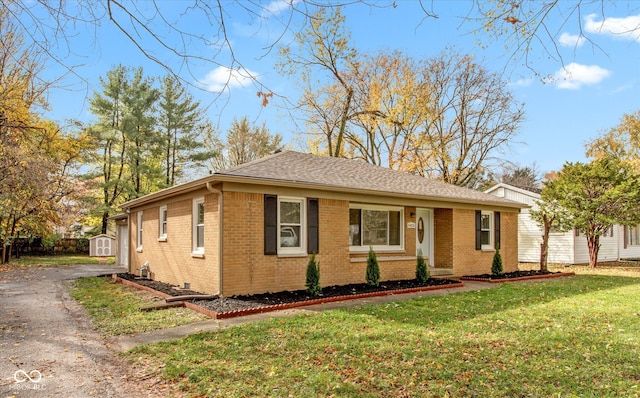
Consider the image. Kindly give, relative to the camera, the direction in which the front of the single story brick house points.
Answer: facing the viewer and to the right of the viewer

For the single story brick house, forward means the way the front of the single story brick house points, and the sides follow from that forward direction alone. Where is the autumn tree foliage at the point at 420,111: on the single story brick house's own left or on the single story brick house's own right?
on the single story brick house's own left

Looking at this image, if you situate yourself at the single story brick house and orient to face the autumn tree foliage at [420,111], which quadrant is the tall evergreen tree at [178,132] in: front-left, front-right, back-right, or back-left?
front-left

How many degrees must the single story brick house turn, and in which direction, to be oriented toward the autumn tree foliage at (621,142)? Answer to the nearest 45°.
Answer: approximately 90° to its left

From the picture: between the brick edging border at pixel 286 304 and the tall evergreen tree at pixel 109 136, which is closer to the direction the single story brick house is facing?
the brick edging border

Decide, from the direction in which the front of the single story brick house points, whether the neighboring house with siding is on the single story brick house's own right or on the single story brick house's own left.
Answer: on the single story brick house's own left
